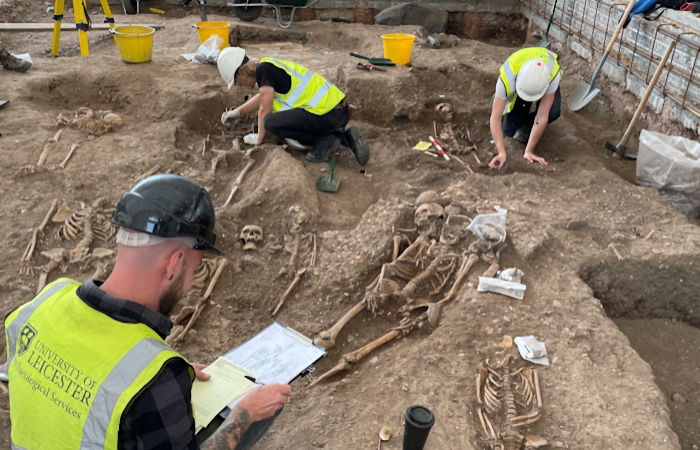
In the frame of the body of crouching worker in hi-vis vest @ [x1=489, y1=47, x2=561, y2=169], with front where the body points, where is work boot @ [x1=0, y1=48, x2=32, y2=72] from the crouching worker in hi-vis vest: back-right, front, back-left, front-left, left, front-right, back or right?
right

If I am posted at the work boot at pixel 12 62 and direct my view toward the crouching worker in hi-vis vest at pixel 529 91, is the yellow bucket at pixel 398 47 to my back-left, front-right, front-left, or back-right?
front-left

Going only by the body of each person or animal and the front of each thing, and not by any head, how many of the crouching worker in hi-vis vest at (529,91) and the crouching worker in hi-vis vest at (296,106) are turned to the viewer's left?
1

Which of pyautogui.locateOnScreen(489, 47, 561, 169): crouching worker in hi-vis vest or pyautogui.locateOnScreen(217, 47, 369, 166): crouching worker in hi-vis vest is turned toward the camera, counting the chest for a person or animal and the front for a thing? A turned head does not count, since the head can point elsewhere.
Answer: pyautogui.locateOnScreen(489, 47, 561, 169): crouching worker in hi-vis vest

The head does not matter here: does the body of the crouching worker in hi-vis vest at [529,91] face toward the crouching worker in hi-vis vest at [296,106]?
no

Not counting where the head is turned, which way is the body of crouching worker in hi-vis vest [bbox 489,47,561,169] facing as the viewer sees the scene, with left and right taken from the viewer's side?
facing the viewer

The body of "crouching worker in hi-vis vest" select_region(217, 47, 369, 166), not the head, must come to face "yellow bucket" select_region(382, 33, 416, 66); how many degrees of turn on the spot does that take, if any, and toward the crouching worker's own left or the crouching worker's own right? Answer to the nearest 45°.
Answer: approximately 135° to the crouching worker's own right

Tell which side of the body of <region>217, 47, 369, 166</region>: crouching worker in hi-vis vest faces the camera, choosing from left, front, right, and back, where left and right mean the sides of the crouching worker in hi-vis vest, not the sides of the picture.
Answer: left

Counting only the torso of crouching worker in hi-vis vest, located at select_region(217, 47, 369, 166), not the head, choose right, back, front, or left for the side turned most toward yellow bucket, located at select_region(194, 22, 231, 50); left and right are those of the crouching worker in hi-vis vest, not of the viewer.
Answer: right

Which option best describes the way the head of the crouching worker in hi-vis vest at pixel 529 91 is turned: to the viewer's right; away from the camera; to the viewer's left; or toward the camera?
toward the camera

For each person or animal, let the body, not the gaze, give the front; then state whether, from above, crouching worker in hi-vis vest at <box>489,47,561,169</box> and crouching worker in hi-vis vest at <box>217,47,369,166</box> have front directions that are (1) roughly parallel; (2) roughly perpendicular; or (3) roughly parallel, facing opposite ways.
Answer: roughly perpendicular

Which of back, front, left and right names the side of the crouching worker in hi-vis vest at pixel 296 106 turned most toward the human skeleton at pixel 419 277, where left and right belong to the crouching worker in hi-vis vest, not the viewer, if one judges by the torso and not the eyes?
left

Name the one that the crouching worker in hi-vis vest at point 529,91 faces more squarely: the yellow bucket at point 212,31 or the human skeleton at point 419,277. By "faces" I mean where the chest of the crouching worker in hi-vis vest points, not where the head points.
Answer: the human skeleton

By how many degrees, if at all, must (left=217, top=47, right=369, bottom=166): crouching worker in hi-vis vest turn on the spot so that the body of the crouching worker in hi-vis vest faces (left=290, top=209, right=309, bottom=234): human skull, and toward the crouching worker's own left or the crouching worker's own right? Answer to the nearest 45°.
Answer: approximately 90° to the crouching worker's own left
